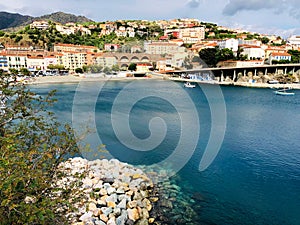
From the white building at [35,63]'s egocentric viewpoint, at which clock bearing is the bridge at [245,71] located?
The bridge is roughly at 10 o'clock from the white building.

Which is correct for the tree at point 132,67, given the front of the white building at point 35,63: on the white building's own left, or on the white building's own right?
on the white building's own left

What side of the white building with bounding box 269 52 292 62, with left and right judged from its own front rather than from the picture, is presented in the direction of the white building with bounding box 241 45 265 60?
right

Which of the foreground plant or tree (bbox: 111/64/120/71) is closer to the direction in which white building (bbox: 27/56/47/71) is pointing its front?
the foreground plant

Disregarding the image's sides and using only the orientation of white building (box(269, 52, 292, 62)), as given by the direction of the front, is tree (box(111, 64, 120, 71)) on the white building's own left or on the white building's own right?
on the white building's own right

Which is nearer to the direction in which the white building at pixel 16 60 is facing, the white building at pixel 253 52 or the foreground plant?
the foreground plant

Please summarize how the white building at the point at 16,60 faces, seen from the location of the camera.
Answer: facing the viewer

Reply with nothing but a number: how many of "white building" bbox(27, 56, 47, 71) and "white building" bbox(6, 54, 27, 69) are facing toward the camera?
2

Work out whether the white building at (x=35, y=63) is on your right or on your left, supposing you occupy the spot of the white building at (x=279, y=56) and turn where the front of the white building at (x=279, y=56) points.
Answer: on your right

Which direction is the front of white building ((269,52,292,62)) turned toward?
toward the camera

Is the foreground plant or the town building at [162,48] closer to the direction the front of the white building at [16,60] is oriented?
the foreground plant
